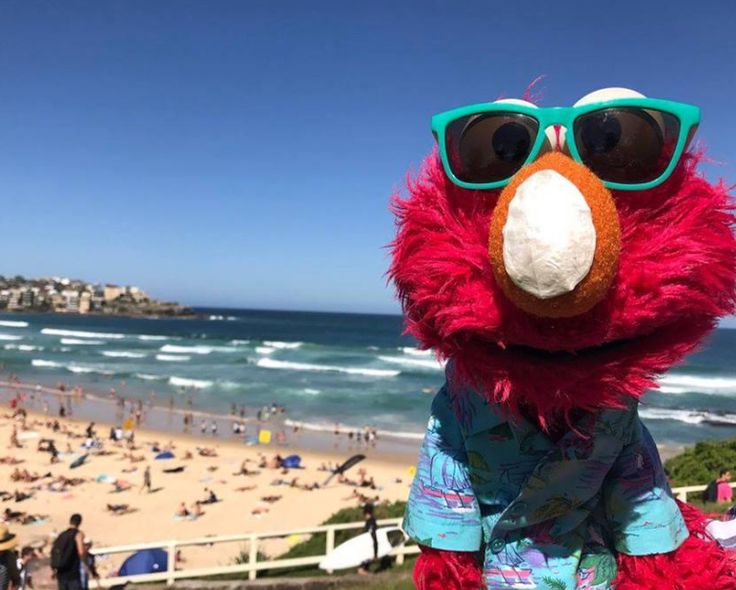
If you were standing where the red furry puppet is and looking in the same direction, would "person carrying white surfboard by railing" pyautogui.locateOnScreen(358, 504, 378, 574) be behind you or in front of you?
behind

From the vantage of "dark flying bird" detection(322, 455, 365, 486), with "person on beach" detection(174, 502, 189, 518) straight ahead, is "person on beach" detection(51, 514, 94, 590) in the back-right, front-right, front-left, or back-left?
front-left

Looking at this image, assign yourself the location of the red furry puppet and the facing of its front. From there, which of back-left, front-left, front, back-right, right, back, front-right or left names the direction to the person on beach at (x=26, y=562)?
back-right

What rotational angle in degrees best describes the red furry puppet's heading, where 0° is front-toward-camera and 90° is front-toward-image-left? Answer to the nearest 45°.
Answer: approximately 0°

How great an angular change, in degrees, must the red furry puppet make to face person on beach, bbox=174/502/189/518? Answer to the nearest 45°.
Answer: approximately 135° to its right

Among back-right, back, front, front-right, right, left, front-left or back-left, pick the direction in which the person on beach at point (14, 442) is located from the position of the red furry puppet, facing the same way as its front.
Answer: back-right

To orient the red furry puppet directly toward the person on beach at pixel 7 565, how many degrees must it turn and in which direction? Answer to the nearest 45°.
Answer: approximately 135° to its right
